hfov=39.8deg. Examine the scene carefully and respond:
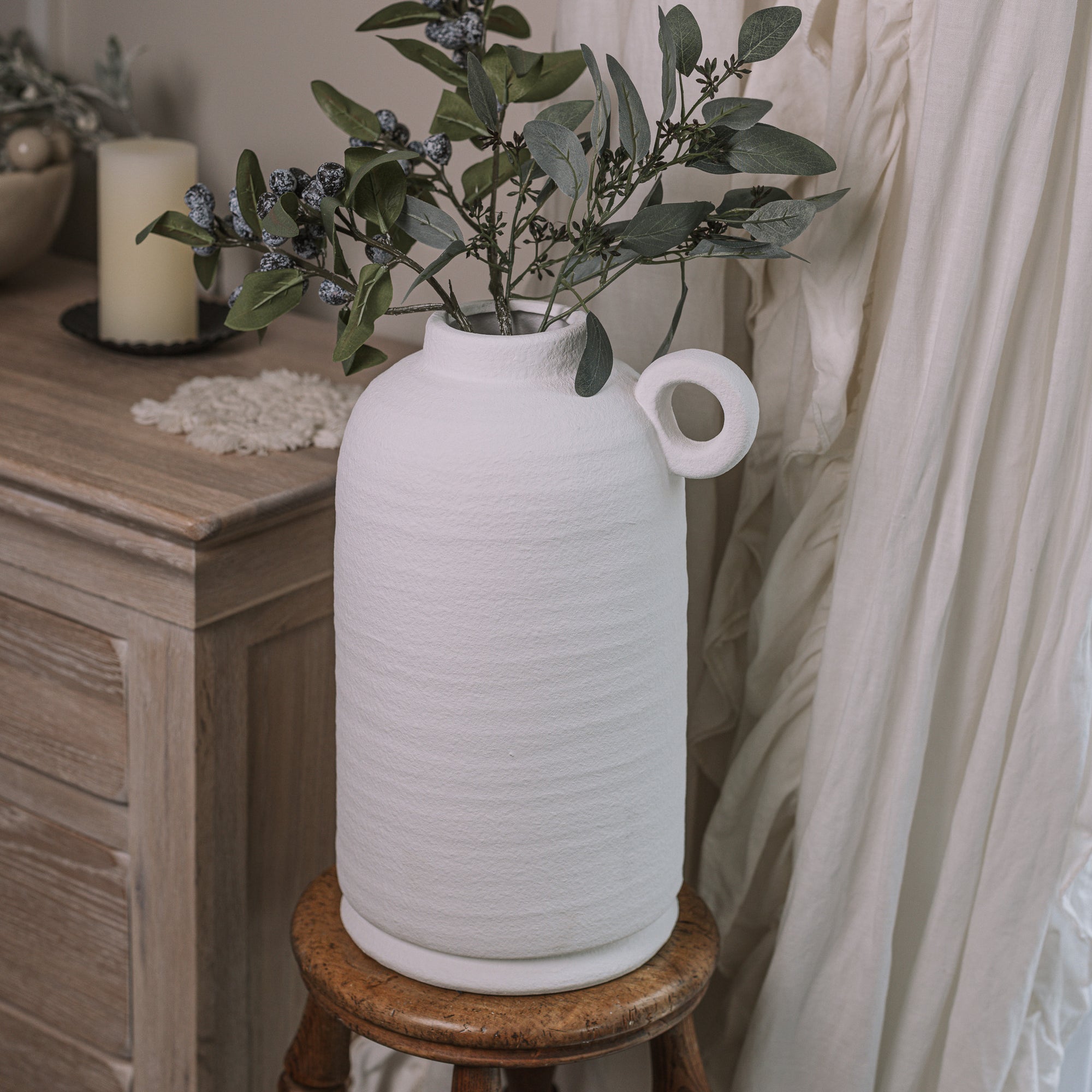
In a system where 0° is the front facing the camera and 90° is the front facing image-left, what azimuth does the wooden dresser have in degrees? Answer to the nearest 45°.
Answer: approximately 45°
